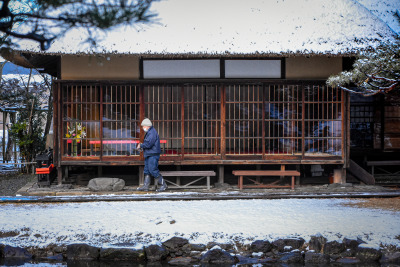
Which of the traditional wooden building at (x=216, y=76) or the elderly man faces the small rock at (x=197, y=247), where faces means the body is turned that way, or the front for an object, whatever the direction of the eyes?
the traditional wooden building

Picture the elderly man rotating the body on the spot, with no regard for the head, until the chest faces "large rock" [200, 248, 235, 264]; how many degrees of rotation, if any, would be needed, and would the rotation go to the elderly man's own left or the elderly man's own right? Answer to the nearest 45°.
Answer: approximately 90° to the elderly man's own left

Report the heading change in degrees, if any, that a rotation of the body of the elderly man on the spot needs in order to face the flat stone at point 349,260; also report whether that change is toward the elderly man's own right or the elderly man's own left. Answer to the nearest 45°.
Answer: approximately 135° to the elderly man's own left

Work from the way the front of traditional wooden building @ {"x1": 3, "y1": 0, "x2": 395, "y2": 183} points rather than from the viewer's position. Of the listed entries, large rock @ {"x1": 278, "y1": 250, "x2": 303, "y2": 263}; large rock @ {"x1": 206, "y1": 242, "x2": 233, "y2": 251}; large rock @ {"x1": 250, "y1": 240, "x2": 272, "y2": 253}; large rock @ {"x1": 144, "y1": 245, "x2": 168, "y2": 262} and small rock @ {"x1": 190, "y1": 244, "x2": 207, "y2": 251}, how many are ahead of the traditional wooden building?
5

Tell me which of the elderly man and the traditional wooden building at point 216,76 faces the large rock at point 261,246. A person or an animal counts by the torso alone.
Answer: the traditional wooden building

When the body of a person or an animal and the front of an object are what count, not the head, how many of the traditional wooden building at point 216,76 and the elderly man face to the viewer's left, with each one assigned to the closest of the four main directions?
1

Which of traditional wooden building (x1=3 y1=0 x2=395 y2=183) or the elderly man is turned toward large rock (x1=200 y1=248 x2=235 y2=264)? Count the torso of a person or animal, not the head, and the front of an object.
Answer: the traditional wooden building

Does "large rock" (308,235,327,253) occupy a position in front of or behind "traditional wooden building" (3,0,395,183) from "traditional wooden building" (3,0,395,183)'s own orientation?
in front

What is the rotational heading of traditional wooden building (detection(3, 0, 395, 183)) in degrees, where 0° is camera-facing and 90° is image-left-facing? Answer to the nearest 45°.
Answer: approximately 0°

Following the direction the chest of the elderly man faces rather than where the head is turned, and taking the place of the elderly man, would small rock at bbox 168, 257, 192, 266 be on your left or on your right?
on your left

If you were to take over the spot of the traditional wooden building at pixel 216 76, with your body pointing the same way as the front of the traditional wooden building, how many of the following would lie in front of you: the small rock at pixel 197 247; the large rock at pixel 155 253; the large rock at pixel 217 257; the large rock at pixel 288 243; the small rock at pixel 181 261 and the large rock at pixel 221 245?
6

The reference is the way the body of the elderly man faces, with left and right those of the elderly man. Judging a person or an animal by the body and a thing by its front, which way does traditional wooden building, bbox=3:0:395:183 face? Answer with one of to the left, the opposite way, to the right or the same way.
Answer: to the left

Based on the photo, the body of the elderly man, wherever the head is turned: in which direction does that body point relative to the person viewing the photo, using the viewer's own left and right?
facing to the left of the viewer

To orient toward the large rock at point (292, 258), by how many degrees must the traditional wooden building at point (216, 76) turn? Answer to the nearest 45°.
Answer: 0° — it already faces it

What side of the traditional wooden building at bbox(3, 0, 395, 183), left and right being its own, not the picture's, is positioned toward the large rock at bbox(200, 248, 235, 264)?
front

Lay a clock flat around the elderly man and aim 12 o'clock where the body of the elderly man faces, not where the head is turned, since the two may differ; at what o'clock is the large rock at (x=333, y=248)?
The large rock is roughly at 8 o'clock from the elderly man.

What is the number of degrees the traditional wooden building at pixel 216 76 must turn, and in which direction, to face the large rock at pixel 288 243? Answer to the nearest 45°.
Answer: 0° — it already faces it

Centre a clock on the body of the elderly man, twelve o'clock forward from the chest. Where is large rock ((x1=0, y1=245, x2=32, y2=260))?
The large rock is roughly at 10 o'clock from the elderly man.

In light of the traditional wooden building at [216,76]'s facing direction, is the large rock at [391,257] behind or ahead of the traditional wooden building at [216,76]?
ahead
